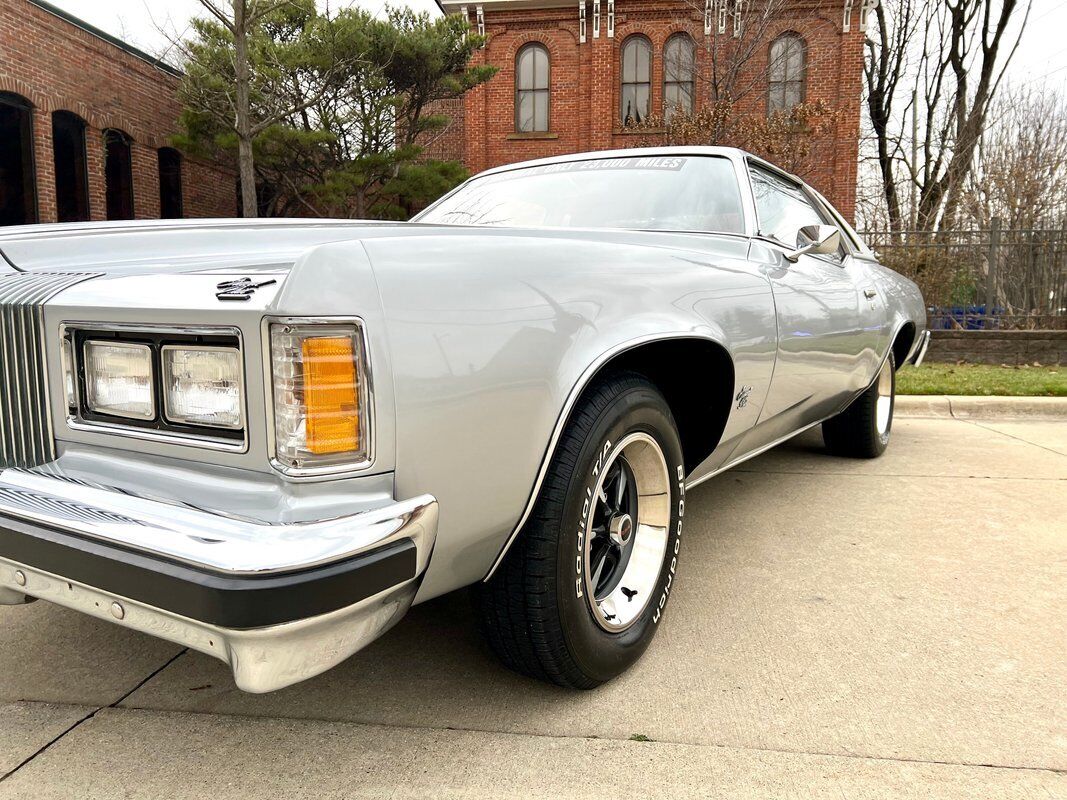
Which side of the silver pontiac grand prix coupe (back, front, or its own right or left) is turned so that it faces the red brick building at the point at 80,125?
right

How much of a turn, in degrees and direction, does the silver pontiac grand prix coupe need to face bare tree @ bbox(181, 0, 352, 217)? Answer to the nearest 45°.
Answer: approximately 135° to its right

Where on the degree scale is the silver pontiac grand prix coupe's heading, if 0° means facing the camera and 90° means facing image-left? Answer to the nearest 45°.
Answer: approximately 45°

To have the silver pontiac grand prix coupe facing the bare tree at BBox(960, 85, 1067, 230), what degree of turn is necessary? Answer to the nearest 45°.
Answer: approximately 180°

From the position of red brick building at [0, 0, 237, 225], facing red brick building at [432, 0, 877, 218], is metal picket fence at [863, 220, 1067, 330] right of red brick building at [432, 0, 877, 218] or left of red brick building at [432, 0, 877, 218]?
right

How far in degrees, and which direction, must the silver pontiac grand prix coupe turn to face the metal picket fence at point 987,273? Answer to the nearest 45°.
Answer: approximately 180°

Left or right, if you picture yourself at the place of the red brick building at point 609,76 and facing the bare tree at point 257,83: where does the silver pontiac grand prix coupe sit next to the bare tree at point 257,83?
left

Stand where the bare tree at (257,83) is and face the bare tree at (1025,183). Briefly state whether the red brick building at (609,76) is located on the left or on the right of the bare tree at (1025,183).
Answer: left

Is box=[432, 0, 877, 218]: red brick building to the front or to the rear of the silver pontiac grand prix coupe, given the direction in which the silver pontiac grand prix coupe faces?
to the rear
